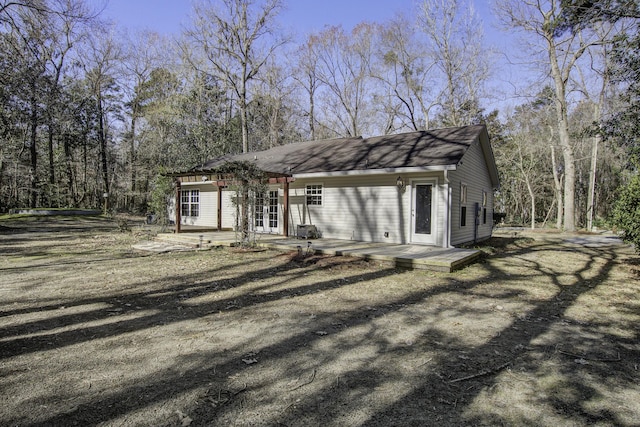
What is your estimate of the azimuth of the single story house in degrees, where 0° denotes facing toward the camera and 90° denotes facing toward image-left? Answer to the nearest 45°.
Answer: approximately 45°
